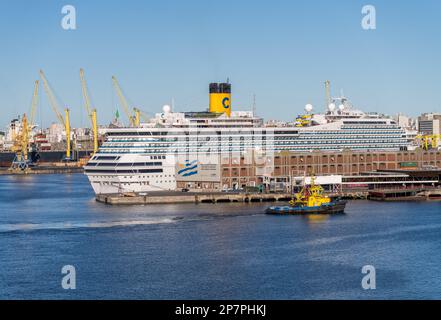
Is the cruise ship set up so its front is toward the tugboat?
no

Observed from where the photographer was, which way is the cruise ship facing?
facing away from the viewer and to the right of the viewer

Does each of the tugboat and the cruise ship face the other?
no

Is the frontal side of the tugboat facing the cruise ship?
no
